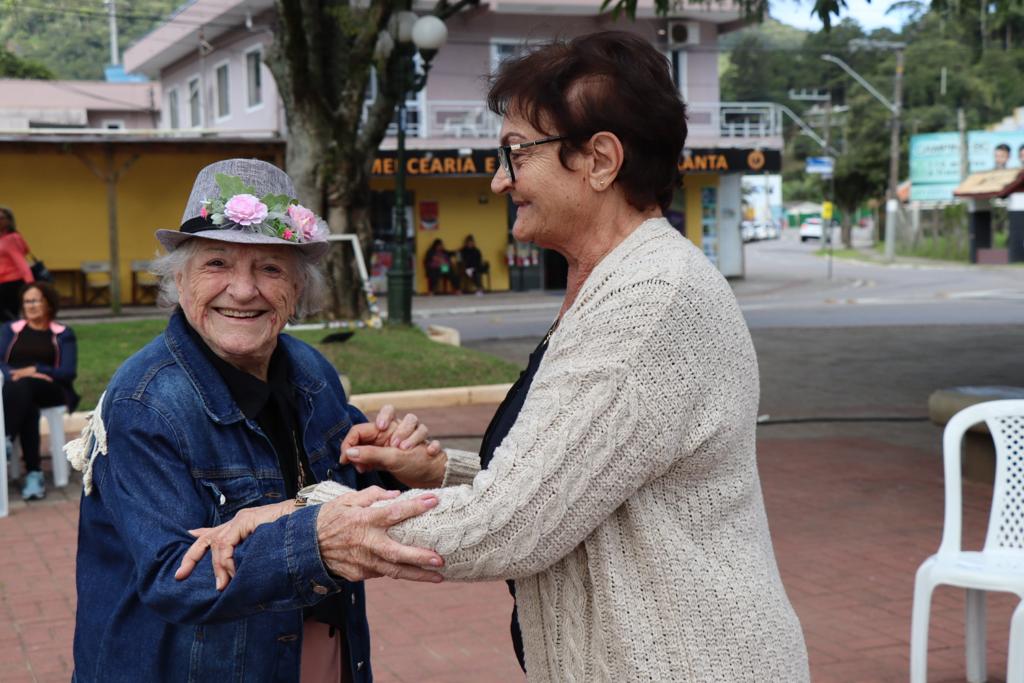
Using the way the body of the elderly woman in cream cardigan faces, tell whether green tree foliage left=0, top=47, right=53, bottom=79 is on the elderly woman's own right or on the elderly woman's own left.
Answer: on the elderly woman's own right

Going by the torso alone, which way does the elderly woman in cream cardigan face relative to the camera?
to the viewer's left

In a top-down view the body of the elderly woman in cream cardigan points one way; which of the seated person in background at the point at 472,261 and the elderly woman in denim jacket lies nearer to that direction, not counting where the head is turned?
the elderly woman in denim jacket

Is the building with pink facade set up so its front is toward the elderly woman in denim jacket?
yes

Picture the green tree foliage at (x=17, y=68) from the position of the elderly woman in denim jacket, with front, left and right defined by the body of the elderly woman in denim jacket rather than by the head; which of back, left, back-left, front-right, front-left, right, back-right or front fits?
back-left

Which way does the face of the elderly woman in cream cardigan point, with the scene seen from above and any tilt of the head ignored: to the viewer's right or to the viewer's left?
to the viewer's left

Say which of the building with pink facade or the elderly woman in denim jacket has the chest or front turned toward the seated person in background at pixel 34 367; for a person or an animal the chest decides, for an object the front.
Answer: the building with pink facade
